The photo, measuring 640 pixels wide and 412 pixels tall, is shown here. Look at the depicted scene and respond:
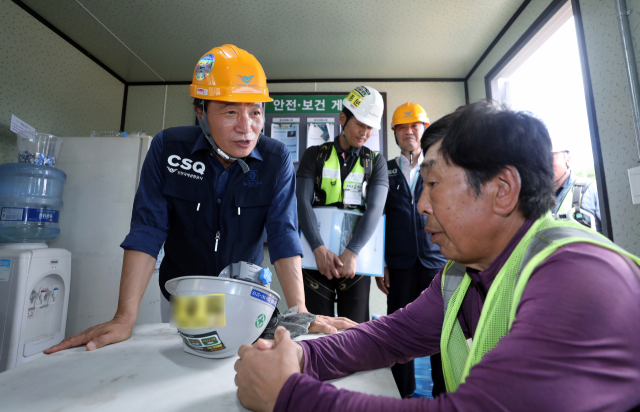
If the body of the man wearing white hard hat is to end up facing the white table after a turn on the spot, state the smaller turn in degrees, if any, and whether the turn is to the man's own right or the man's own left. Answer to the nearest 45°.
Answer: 0° — they already face it

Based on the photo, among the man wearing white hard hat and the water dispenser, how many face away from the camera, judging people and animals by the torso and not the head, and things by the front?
0

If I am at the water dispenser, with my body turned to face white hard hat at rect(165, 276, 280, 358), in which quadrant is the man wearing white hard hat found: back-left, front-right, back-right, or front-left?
front-left

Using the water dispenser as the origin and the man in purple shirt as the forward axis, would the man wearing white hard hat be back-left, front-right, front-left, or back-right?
front-left

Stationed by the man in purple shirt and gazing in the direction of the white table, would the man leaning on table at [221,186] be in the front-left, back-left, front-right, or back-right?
front-right

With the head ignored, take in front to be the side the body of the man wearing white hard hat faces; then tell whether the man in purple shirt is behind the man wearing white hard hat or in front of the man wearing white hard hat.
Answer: in front

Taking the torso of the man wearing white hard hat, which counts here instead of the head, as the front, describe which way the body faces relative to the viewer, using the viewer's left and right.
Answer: facing the viewer

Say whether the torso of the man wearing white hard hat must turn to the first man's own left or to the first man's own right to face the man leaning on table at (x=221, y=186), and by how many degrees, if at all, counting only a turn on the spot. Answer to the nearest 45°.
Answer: approximately 45° to the first man's own right

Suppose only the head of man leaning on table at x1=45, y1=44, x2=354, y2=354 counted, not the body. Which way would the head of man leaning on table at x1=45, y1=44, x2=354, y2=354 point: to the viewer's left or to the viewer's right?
to the viewer's right

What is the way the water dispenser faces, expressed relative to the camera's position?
facing the viewer and to the right of the viewer
